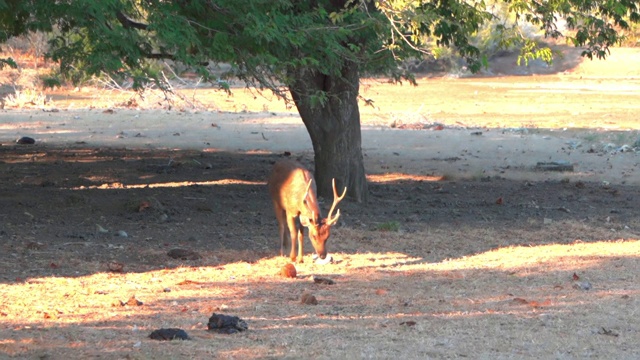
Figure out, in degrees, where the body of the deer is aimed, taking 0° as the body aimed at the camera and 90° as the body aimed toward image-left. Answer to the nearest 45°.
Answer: approximately 315°

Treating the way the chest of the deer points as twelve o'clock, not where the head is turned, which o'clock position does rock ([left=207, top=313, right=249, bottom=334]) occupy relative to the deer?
The rock is roughly at 2 o'clock from the deer.

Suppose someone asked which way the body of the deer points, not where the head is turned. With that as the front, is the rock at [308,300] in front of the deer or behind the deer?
in front

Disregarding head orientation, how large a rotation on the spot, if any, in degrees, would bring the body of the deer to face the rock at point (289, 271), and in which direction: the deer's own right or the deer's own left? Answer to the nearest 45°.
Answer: approximately 45° to the deer's own right
